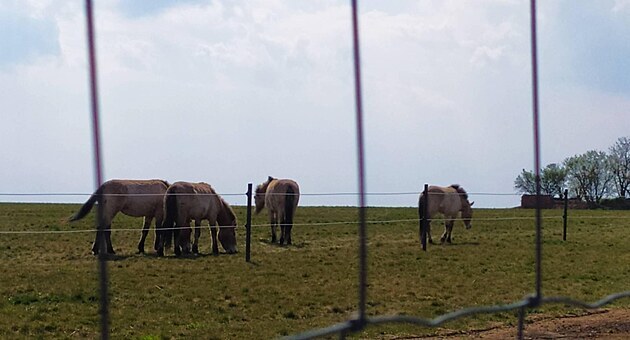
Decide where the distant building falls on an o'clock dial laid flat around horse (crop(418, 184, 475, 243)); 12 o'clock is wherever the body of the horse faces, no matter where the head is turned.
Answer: The distant building is roughly at 11 o'clock from the horse.

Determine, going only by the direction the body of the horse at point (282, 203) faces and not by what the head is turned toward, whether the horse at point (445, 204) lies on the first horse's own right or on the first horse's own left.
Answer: on the first horse's own right

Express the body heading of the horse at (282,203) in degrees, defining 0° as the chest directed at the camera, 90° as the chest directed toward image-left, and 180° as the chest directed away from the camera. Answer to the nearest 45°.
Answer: approximately 135°

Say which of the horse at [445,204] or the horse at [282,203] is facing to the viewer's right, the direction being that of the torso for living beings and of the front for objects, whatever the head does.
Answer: the horse at [445,204]

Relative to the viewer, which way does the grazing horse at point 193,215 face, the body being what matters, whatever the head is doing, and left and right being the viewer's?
facing away from the viewer and to the right of the viewer

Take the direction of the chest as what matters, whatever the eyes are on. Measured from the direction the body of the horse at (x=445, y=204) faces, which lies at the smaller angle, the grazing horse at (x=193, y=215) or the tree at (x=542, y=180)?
the tree

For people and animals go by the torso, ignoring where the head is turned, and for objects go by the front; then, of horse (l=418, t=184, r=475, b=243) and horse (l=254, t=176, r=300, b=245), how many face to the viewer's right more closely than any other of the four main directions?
1

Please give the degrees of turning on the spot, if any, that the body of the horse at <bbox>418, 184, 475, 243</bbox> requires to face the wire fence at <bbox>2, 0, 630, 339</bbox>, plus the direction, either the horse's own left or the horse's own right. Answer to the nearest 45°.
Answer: approximately 90° to the horse's own right

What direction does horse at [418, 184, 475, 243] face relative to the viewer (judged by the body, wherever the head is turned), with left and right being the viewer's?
facing to the right of the viewer

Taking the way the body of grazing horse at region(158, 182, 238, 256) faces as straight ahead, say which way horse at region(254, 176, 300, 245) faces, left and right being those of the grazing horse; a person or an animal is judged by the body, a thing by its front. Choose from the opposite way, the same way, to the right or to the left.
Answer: to the left
